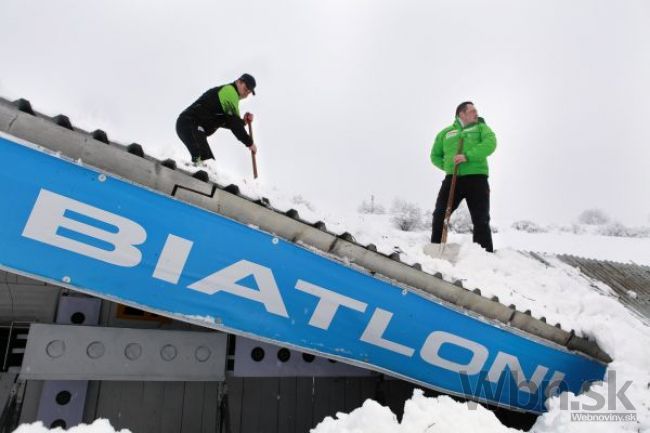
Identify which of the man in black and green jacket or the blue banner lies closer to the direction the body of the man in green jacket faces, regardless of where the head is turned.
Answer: the blue banner

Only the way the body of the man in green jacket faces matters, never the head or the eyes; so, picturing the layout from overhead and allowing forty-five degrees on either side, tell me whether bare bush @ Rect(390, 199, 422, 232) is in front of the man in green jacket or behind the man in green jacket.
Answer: behind

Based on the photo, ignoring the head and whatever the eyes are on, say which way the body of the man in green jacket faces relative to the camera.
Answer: toward the camera

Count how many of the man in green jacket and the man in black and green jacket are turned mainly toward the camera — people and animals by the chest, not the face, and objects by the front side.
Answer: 1

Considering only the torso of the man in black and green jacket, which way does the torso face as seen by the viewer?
to the viewer's right

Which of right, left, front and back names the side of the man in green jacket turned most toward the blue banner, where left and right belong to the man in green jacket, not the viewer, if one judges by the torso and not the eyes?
front

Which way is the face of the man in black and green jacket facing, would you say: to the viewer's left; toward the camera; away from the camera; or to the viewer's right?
to the viewer's right

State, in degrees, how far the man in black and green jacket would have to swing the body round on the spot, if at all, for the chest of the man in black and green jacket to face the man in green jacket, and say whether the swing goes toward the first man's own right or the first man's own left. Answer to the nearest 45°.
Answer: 0° — they already face them

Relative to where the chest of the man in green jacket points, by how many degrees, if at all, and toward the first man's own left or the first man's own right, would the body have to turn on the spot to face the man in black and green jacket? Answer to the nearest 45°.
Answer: approximately 45° to the first man's own right

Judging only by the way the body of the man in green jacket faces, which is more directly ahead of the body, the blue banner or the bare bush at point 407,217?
the blue banner
